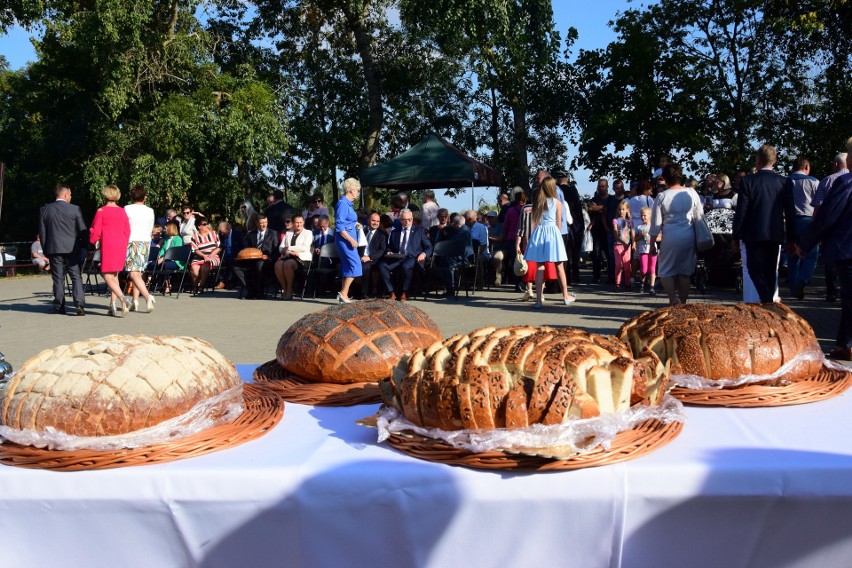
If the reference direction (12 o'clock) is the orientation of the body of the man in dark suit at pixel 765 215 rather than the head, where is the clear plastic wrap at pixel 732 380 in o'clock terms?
The clear plastic wrap is roughly at 6 o'clock from the man in dark suit.

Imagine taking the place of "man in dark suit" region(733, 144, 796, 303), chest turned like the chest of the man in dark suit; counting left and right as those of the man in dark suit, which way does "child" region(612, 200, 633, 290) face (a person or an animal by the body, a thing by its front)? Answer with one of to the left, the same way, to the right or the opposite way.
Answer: the opposite way

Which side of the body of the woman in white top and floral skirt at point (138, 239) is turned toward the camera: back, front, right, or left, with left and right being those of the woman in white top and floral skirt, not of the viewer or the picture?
back

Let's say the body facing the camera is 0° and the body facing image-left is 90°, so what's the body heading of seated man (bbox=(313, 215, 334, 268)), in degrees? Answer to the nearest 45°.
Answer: approximately 0°

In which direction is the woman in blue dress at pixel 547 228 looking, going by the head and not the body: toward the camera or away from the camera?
away from the camera

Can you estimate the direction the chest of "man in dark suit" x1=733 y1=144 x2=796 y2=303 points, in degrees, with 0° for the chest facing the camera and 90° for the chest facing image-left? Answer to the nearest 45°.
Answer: approximately 180°

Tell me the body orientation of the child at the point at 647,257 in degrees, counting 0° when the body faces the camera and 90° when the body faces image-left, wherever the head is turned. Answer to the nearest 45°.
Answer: approximately 45°

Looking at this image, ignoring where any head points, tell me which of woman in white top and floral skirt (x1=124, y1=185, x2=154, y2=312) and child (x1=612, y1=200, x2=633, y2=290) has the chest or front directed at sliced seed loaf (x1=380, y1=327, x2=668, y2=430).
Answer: the child

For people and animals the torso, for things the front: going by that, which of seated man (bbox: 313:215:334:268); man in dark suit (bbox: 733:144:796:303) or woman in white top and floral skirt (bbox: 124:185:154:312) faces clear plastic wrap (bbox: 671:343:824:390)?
the seated man
